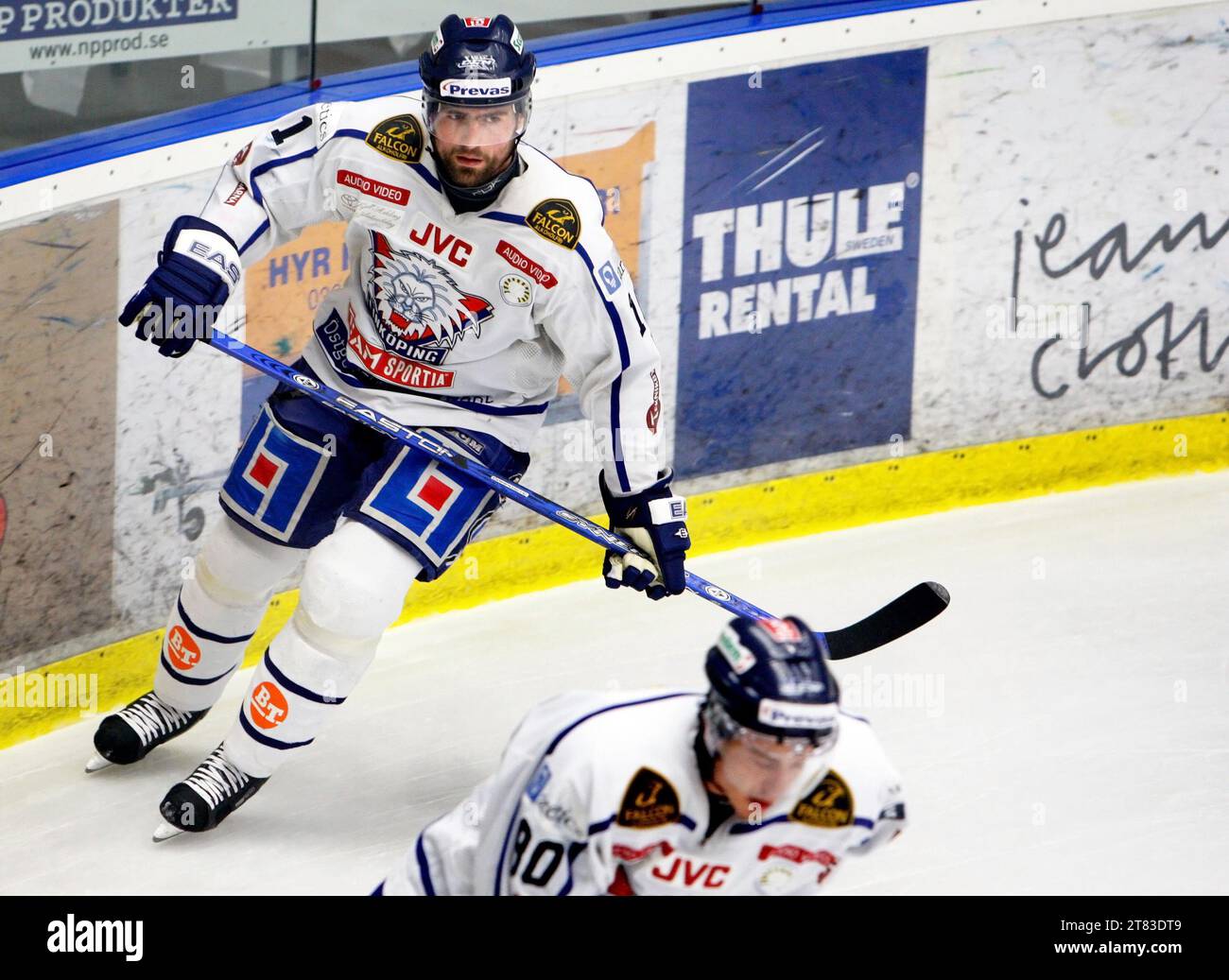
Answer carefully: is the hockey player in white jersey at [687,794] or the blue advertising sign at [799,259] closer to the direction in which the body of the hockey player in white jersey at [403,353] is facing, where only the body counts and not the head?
the hockey player in white jersey

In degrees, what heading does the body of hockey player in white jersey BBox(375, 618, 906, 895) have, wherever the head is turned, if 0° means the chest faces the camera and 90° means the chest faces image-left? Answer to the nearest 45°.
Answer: approximately 315°

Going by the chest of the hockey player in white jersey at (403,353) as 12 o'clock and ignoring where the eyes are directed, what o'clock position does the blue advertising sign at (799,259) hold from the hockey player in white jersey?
The blue advertising sign is roughly at 7 o'clock from the hockey player in white jersey.

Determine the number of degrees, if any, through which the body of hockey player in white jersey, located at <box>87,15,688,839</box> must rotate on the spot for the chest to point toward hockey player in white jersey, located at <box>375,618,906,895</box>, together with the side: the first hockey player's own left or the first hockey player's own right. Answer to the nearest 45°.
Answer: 0° — they already face them

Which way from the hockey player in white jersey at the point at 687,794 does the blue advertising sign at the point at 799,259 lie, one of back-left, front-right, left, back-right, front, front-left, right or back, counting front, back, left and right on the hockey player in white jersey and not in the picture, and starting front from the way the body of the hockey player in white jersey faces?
back-left

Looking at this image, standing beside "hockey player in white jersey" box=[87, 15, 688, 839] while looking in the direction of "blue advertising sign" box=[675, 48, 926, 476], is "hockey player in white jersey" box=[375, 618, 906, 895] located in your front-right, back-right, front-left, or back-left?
back-right
